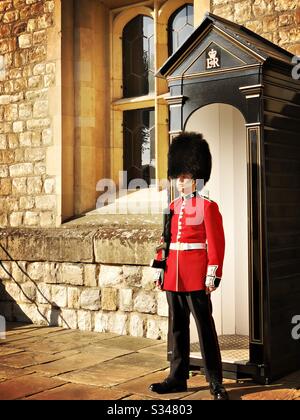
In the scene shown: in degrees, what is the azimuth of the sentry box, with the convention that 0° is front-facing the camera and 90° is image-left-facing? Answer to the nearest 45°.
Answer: approximately 45°

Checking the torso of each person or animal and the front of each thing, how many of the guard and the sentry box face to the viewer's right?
0

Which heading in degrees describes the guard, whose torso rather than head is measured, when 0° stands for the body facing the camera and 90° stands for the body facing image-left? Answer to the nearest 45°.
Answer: approximately 45°
